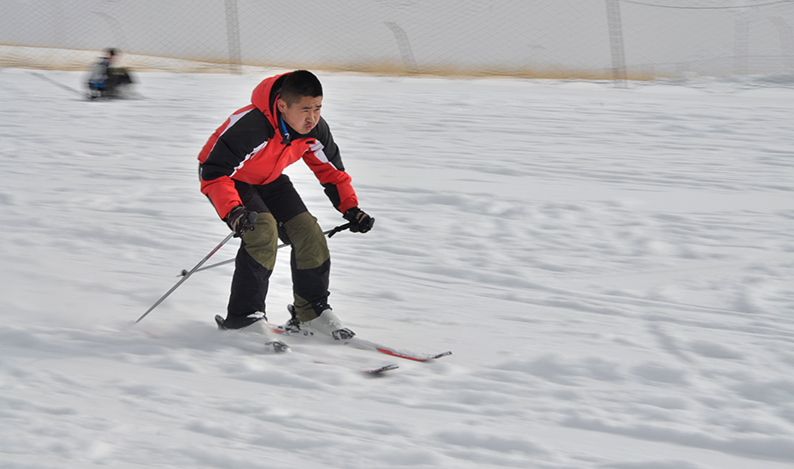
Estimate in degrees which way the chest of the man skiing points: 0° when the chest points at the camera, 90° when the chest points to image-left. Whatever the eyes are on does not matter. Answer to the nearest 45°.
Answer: approximately 315°

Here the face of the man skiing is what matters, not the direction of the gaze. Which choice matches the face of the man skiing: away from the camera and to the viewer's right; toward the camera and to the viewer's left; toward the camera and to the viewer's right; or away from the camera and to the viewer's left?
toward the camera and to the viewer's right
